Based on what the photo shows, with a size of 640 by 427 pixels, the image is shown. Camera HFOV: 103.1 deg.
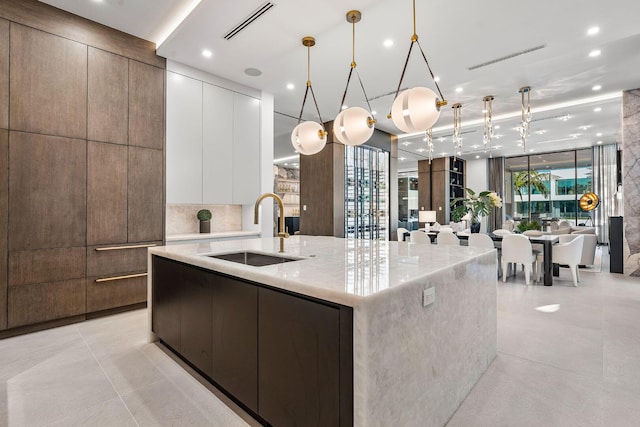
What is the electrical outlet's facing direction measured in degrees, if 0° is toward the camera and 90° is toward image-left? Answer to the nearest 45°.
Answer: approximately 315°

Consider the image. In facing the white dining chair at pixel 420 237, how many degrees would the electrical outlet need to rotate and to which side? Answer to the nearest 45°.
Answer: approximately 135° to its left

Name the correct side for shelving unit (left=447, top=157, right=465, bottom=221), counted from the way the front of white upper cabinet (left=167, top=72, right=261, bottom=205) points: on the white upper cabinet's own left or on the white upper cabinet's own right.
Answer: on the white upper cabinet's own left

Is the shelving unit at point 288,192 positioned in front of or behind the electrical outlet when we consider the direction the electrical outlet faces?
behind

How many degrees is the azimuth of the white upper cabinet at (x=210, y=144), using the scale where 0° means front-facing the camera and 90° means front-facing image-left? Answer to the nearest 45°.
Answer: approximately 315°

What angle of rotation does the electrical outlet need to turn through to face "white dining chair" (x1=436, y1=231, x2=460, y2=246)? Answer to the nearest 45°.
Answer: approximately 135° to its left

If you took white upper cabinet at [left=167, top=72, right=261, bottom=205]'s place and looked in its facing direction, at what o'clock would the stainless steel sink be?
The stainless steel sink is roughly at 1 o'clock from the white upper cabinet.

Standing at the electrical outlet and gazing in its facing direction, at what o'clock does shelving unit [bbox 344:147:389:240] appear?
The shelving unit is roughly at 7 o'clock from the electrical outlet.

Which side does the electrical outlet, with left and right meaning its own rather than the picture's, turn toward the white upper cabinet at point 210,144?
back

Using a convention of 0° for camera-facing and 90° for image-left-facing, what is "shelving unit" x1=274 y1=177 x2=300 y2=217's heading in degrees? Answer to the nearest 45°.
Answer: approximately 0°

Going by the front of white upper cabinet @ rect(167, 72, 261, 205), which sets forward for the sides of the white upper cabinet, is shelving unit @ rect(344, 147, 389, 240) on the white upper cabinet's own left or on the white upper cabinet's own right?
on the white upper cabinet's own left

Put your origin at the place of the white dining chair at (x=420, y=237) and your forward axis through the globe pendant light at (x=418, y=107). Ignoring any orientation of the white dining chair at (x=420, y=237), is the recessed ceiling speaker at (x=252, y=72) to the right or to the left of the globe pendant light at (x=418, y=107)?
right
